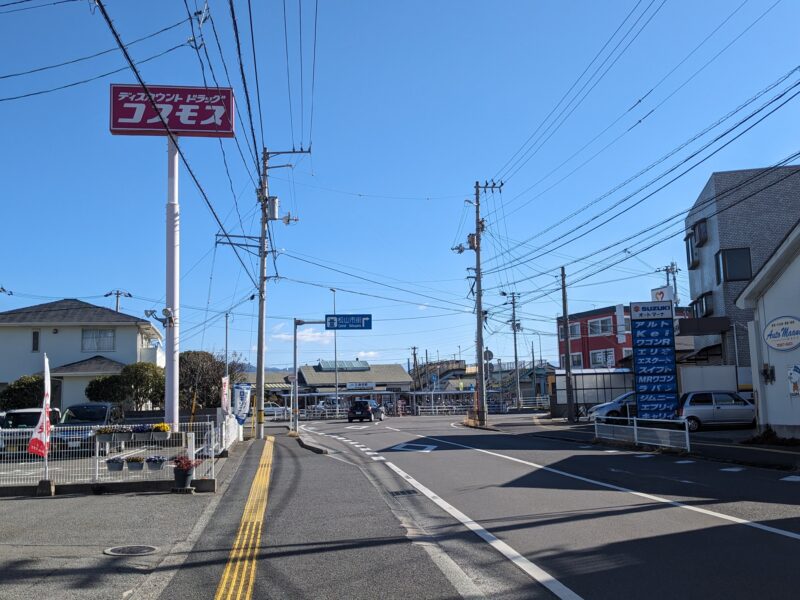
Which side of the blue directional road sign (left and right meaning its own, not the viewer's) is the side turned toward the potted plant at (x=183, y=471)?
front

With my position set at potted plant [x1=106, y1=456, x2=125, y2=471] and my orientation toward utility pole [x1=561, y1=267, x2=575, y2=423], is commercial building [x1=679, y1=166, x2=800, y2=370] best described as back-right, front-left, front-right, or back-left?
front-right

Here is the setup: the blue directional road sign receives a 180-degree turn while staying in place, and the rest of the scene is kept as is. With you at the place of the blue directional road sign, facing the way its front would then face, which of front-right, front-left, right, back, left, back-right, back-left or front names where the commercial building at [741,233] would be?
right

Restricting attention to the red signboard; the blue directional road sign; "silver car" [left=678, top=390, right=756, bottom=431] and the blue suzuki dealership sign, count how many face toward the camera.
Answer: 3

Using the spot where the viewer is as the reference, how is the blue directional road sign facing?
facing the viewer

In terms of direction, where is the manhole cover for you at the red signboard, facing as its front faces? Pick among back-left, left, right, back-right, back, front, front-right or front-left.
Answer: front

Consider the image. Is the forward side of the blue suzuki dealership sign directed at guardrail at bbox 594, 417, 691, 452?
yes

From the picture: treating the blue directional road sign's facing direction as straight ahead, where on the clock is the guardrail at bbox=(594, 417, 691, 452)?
The guardrail is roughly at 11 o'clock from the blue directional road sign.

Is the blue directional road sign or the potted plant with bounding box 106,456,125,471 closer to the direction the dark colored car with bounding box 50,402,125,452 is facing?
the potted plant

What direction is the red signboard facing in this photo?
toward the camera

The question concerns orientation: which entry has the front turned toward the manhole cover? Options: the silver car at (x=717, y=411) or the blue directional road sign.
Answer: the blue directional road sign

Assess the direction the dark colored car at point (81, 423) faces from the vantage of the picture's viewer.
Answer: facing the viewer and to the left of the viewer

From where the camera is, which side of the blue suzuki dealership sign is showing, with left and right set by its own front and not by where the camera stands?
front

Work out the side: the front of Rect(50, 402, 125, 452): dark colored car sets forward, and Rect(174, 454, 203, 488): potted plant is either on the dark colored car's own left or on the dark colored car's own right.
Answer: on the dark colored car's own left

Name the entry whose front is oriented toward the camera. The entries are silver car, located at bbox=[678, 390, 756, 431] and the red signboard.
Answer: the red signboard
